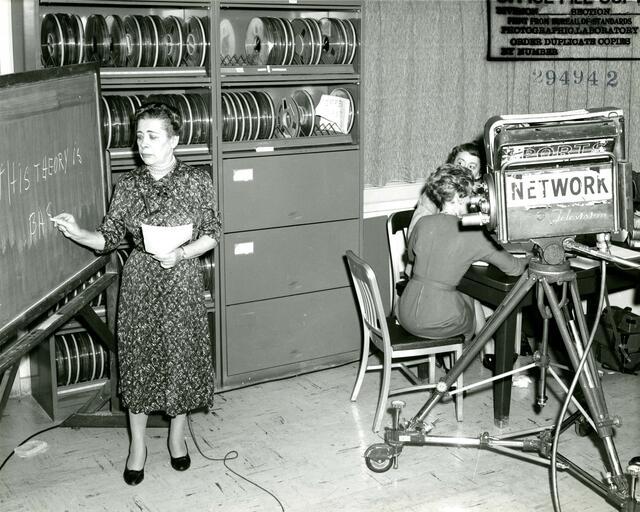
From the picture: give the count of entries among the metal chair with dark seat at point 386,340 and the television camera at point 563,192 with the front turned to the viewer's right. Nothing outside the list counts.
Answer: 1

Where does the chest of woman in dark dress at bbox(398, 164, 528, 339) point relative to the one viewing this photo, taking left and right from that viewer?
facing away from the viewer and to the right of the viewer

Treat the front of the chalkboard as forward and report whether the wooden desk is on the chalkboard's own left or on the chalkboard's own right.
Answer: on the chalkboard's own left

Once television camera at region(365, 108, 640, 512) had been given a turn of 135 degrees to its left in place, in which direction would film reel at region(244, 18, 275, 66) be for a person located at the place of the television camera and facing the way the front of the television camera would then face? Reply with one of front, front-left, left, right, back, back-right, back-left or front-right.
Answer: back

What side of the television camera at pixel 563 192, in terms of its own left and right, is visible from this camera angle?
left

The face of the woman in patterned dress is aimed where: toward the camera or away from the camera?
toward the camera

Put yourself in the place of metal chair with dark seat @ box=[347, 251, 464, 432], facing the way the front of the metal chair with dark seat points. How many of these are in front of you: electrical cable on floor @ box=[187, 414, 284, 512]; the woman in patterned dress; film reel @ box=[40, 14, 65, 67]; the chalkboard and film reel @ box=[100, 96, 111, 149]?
0

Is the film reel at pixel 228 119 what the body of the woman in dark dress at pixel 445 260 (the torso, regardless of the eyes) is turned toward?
no

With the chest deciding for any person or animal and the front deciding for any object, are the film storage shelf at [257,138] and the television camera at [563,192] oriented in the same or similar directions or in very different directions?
very different directions

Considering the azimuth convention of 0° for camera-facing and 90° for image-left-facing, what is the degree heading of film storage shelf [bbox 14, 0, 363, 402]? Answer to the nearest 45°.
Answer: approximately 315°

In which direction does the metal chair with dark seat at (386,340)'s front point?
to the viewer's right

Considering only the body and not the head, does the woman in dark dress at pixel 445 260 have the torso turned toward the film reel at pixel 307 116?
no

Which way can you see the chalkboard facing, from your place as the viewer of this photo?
facing the viewer and to the right of the viewer
